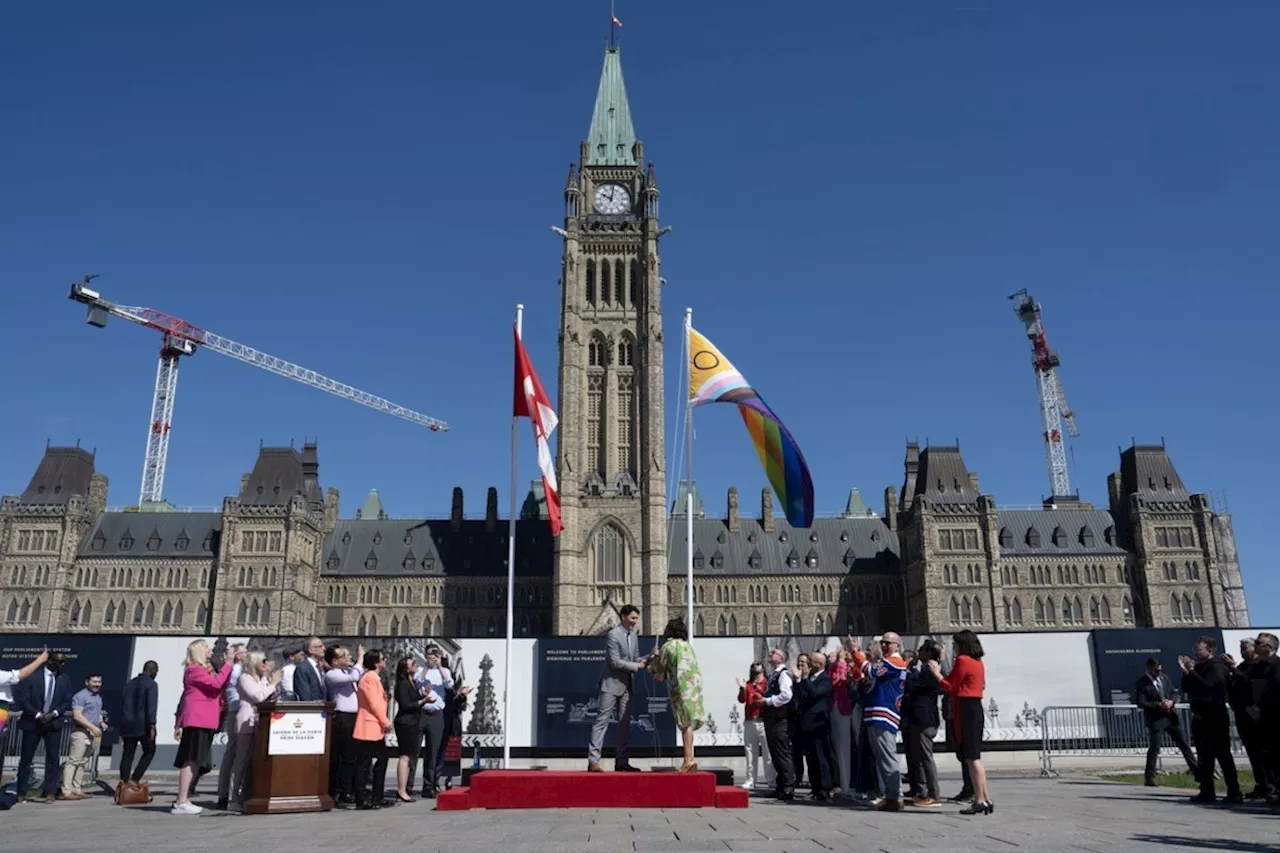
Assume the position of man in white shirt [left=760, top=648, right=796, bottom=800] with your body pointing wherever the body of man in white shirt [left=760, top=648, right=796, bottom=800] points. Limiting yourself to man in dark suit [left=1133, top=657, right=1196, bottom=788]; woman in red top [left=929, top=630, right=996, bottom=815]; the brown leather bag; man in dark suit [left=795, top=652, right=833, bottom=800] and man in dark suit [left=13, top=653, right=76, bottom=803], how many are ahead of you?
2

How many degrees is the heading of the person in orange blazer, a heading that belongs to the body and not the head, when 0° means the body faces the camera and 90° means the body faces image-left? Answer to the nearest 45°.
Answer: approximately 270°

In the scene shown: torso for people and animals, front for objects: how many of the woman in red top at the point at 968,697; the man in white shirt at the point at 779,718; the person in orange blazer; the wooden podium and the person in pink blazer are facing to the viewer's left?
2

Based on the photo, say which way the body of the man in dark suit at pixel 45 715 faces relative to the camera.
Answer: toward the camera

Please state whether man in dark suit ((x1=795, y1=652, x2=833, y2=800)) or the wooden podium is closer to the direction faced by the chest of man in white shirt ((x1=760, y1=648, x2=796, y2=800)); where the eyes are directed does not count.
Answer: the wooden podium

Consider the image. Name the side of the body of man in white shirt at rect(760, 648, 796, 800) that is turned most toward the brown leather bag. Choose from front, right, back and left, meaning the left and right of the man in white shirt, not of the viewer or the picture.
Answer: front

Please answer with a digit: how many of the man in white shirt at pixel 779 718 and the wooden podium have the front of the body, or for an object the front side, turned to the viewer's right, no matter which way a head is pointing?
0

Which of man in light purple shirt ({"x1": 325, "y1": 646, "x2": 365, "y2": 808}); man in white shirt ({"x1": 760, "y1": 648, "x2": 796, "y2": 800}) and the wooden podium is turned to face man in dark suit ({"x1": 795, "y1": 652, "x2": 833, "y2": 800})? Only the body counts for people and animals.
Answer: man in light purple shirt ({"x1": 325, "y1": 646, "x2": 365, "y2": 808})

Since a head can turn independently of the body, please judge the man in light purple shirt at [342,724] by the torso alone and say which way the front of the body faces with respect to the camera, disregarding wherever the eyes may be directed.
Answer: to the viewer's right

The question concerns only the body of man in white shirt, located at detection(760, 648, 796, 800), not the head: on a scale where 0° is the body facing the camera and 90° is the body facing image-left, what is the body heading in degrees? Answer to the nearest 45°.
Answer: approximately 90°

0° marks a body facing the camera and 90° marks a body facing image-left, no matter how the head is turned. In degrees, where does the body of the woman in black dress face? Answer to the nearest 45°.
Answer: approximately 270°

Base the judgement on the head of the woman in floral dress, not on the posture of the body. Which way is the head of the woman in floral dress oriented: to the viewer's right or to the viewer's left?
to the viewer's left

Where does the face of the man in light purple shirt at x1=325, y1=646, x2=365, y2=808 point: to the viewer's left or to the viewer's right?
to the viewer's right

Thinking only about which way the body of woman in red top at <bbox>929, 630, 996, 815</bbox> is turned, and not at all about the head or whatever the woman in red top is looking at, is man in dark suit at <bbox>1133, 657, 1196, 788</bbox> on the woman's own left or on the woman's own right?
on the woman's own right

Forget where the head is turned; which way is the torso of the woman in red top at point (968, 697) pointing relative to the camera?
to the viewer's left

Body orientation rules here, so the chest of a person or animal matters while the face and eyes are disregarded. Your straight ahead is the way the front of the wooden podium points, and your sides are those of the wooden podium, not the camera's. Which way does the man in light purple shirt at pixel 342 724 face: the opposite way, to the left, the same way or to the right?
to the left

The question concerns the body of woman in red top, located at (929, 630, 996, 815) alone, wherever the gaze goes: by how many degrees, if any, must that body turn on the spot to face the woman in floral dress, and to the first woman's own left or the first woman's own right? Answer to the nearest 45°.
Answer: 0° — they already face them

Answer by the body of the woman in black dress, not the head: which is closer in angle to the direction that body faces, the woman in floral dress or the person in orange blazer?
the woman in floral dress

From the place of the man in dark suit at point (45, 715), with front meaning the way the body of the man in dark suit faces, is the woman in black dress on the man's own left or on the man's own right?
on the man's own left
